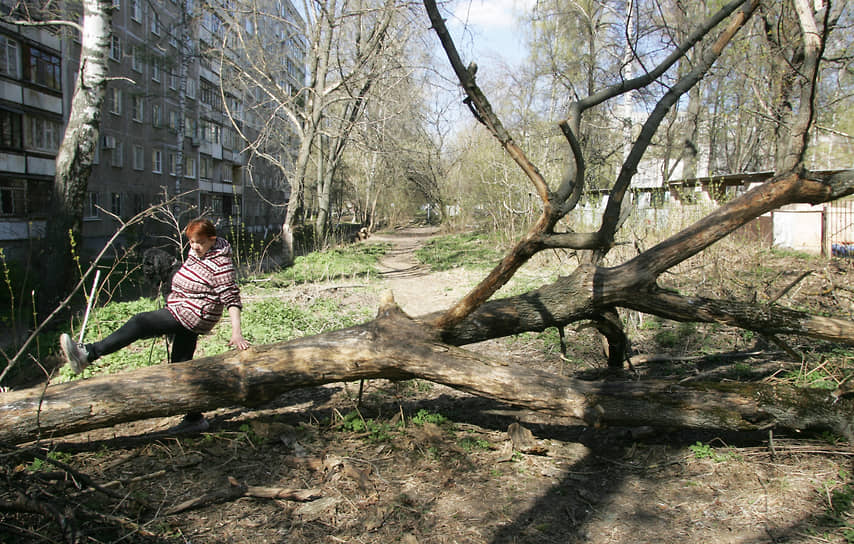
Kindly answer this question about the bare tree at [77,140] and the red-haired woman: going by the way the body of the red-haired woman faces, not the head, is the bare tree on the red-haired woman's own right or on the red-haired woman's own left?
on the red-haired woman's own right

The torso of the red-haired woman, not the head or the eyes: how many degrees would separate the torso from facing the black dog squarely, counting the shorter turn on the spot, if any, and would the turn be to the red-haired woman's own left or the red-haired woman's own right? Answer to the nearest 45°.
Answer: approximately 135° to the red-haired woman's own right

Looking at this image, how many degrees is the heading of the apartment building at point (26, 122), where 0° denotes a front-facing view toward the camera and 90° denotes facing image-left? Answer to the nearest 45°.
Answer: approximately 315°

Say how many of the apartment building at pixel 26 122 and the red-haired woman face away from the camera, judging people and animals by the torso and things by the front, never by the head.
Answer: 0

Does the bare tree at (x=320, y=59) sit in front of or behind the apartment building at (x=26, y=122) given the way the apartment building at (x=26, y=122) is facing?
in front

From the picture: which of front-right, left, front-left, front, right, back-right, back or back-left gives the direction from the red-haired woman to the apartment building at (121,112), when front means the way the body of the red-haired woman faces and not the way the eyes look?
back-right

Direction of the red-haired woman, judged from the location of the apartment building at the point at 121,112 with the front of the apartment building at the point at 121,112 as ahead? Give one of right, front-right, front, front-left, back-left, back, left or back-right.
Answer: front-right

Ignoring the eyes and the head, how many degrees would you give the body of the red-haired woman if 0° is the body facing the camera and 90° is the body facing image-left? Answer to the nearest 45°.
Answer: approximately 45°

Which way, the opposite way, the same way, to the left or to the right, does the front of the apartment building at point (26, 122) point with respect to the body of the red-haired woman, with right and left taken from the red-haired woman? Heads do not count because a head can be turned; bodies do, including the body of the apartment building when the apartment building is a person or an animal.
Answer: to the left

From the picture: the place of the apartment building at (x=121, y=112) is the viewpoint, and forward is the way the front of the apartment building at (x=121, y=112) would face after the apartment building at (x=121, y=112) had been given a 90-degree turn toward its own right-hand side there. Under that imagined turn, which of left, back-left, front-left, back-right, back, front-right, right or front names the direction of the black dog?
front-left

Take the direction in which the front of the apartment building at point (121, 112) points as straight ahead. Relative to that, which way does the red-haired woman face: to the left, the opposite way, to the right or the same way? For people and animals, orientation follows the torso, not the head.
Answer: to the right
